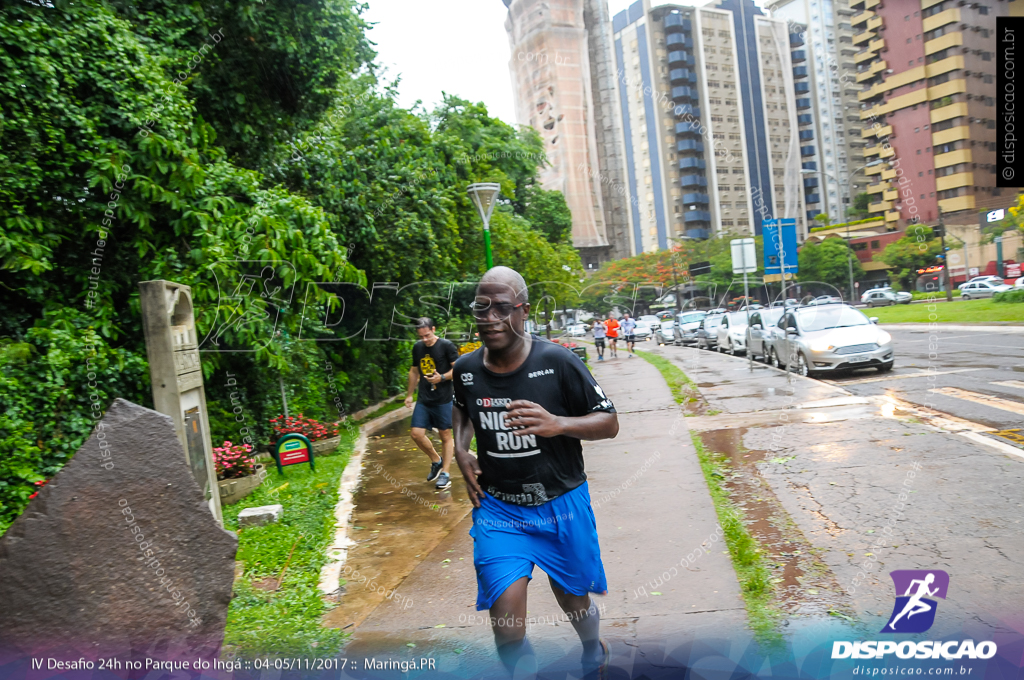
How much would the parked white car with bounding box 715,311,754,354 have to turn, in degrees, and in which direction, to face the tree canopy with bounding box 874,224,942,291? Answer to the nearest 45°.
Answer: approximately 90° to its left

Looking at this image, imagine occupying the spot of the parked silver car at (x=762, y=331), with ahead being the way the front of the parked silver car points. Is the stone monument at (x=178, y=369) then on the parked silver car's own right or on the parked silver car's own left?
on the parked silver car's own right

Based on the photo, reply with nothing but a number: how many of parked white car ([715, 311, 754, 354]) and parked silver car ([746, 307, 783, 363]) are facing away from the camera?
0

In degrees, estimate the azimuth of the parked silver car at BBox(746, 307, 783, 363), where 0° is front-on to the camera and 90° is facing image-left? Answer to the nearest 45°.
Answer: approximately 315°

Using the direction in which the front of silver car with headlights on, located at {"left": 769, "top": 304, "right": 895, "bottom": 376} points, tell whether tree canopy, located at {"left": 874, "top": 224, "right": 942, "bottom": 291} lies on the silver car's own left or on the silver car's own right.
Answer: on the silver car's own left

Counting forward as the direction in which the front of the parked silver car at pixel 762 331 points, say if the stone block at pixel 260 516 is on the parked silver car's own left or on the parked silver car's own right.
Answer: on the parked silver car's own right

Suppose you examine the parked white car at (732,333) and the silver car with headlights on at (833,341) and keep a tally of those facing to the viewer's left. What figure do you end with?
0

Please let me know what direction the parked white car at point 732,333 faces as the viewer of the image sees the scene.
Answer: facing the viewer and to the right of the viewer

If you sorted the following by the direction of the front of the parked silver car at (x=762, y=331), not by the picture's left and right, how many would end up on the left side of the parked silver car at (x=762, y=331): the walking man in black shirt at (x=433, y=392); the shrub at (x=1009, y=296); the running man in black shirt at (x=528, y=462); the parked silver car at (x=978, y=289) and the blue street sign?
2
